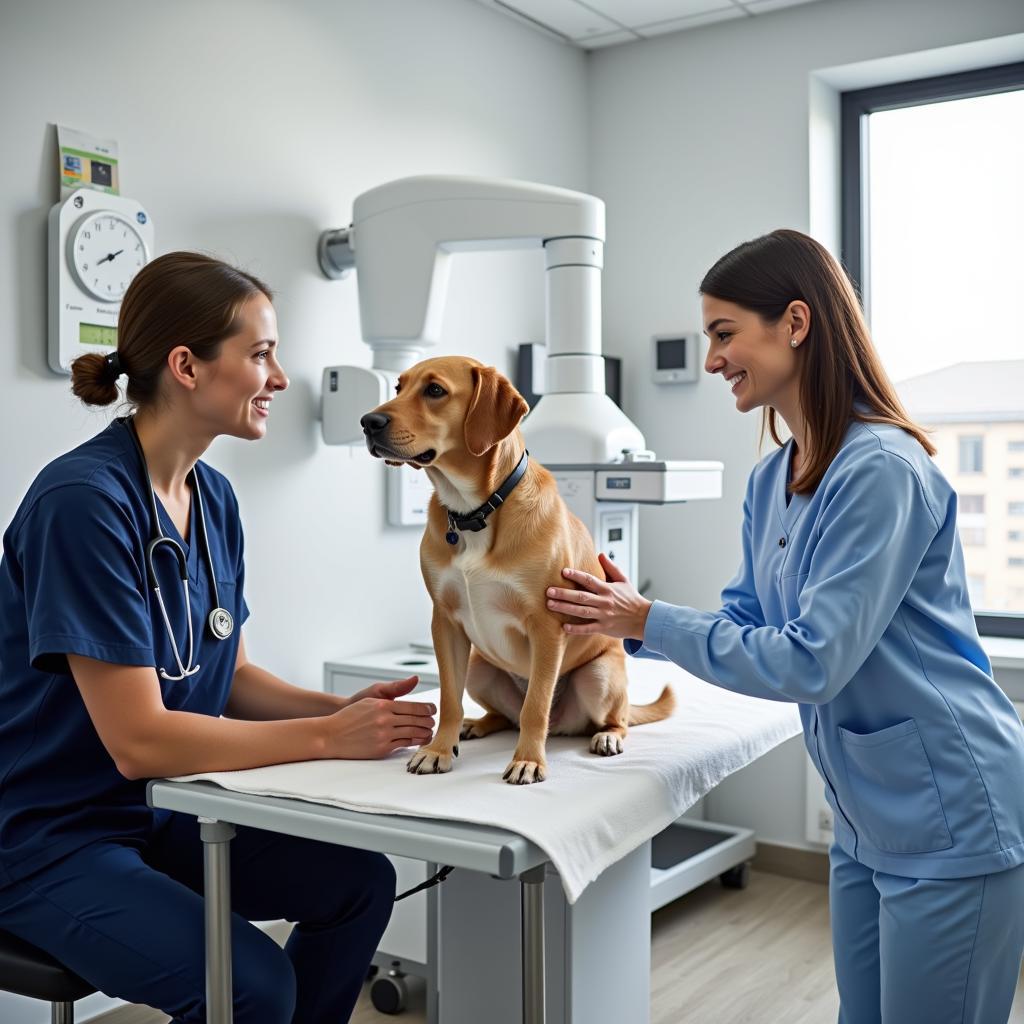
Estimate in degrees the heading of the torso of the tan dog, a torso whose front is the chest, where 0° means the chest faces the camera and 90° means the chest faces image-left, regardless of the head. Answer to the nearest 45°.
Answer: approximately 45°

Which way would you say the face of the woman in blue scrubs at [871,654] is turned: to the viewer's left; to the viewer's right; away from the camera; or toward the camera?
to the viewer's left

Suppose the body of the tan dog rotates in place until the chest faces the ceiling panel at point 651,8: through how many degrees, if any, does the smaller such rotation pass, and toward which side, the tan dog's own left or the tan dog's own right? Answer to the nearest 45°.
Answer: approximately 135° to the tan dog's own right

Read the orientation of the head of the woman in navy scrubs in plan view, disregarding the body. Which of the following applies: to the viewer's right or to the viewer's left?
to the viewer's right

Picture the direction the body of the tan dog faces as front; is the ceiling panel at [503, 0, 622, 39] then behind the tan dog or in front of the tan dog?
behind
